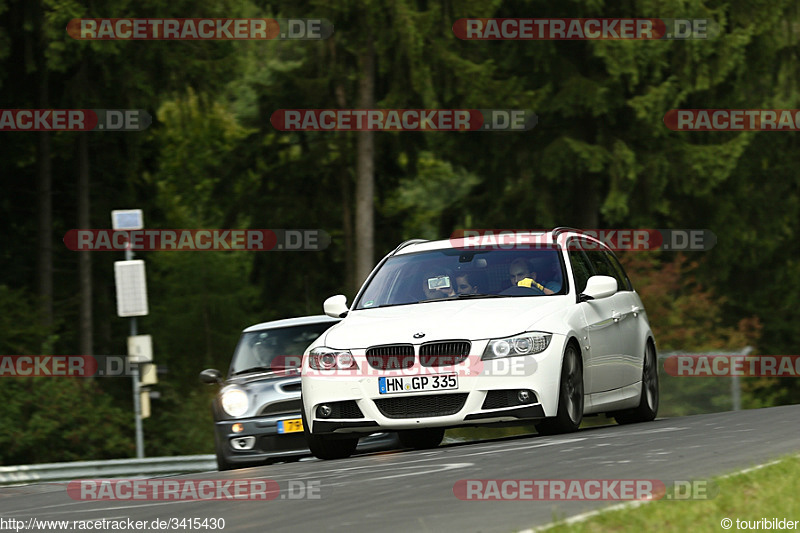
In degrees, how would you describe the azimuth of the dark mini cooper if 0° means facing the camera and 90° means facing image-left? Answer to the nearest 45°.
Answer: approximately 0°

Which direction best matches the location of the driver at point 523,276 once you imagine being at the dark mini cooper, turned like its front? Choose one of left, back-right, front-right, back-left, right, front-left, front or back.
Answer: front-left

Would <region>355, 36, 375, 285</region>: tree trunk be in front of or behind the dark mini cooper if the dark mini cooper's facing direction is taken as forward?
behind

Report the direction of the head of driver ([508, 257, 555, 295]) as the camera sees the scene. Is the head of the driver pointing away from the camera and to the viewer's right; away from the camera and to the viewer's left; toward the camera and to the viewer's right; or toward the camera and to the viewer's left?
toward the camera and to the viewer's left

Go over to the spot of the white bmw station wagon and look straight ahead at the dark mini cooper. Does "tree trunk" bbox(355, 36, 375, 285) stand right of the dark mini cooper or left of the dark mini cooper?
right

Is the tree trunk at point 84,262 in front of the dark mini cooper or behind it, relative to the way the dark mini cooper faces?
behind

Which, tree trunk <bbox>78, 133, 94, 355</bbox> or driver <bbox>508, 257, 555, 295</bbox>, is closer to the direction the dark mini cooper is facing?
the driver

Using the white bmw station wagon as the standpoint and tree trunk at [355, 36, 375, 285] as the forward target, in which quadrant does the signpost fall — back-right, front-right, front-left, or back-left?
front-left

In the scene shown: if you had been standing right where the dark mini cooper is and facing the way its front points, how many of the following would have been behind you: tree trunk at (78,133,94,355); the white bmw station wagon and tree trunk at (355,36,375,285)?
2

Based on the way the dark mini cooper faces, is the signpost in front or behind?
behind

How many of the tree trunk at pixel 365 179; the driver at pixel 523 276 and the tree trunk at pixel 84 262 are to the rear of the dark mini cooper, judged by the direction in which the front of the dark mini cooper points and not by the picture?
2
